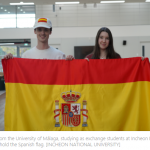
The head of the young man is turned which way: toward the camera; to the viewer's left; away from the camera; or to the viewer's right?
toward the camera

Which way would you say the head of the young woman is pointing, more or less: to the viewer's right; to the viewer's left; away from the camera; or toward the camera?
toward the camera

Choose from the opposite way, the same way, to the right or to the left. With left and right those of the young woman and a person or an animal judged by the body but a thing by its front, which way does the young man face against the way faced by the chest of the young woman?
the same way

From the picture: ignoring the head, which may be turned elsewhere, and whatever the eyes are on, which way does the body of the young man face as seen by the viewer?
toward the camera

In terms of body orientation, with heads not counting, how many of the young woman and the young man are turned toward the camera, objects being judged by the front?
2

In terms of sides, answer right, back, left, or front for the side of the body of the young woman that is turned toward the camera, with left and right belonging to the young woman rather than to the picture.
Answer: front
